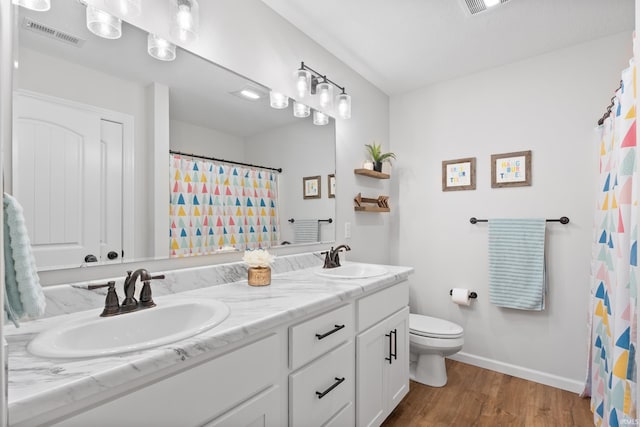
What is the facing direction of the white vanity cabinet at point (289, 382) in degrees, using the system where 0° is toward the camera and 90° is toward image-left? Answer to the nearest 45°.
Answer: approximately 315°

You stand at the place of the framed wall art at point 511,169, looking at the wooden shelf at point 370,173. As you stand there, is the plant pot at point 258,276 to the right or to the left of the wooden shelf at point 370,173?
left

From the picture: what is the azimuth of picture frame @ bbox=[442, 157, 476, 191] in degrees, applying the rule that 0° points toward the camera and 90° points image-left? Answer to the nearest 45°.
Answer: approximately 0°

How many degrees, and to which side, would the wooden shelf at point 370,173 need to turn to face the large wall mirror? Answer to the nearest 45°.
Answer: approximately 90° to its right

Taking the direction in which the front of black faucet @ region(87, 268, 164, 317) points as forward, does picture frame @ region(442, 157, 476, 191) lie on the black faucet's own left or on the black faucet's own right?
on the black faucet's own left

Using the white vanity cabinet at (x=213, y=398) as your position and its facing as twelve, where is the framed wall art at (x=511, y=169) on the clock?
The framed wall art is roughly at 10 o'clock from the white vanity cabinet.

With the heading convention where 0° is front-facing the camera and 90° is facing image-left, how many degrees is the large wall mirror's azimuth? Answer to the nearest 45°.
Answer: approximately 315°
